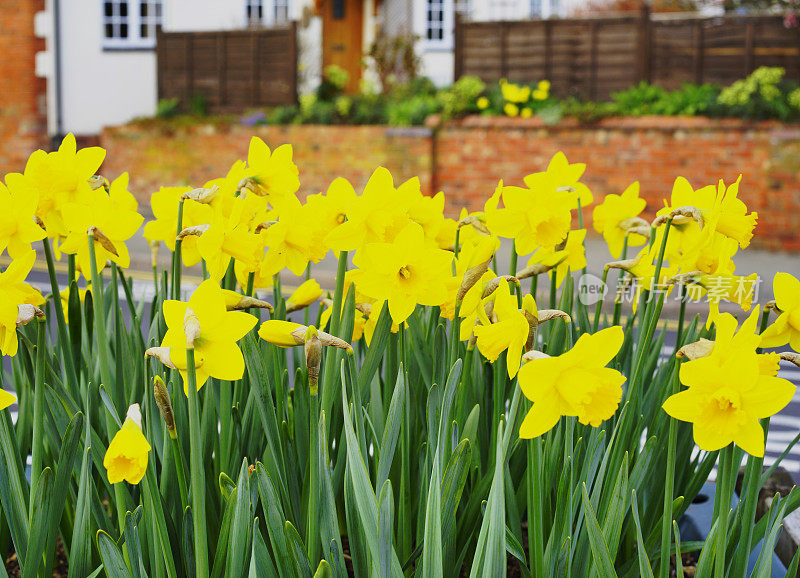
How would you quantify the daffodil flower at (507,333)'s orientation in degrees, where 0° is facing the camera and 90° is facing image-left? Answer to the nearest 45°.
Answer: approximately 90°

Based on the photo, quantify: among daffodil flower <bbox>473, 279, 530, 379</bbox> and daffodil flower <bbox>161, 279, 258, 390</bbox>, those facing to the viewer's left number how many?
1

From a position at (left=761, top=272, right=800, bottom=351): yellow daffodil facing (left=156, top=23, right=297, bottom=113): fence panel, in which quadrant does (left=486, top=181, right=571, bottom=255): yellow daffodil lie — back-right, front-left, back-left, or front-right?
front-left
